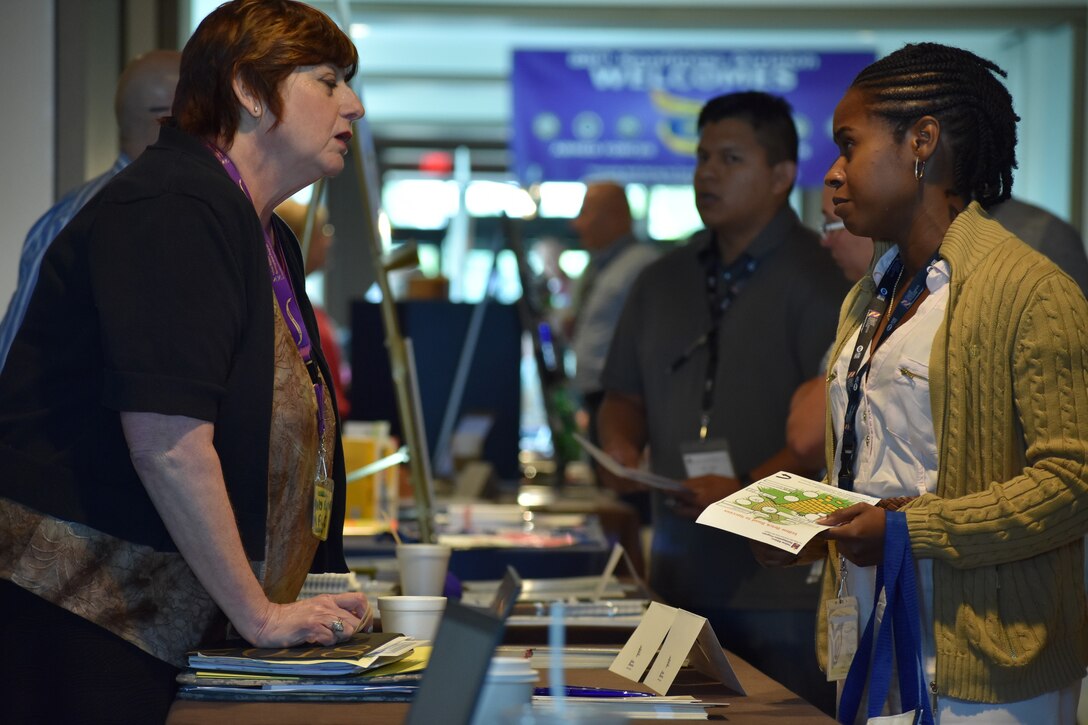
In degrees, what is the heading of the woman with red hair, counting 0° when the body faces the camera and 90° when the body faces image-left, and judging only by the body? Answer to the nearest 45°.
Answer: approximately 270°

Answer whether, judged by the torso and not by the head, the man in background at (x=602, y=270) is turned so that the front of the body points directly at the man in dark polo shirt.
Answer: no

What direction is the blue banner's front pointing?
toward the camera

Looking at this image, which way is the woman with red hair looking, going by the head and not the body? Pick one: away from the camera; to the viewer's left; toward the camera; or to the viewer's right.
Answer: to the viewer's right

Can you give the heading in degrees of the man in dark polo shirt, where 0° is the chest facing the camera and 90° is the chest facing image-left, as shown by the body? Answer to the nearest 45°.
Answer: approximately 45°

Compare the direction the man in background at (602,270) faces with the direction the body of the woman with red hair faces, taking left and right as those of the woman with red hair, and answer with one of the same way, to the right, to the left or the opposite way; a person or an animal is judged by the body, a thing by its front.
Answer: the opposite way

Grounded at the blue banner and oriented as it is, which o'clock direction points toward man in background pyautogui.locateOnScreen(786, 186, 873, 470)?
The man in background is roughly at 12 o'clock from the blue banner.

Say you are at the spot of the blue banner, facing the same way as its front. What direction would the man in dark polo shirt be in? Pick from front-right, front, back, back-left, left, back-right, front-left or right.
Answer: front

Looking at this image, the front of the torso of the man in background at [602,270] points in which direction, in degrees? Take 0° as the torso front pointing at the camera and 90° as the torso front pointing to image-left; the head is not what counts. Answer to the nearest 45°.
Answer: approximately 90°

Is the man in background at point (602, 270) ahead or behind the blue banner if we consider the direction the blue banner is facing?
ahead

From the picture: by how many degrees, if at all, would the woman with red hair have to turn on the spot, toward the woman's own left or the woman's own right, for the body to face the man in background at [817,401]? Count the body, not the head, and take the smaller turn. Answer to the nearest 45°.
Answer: approximately 45° to the woman's own left
